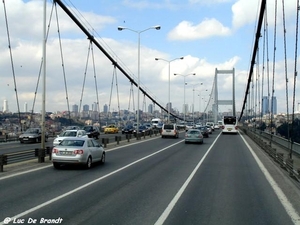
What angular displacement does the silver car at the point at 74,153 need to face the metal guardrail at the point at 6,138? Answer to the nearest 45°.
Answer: approximately 45° to its left

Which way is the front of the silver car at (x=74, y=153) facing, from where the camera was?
facing away from the viewer and to the right of the viewer
